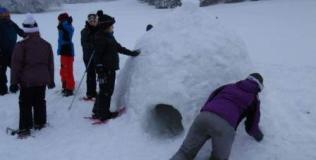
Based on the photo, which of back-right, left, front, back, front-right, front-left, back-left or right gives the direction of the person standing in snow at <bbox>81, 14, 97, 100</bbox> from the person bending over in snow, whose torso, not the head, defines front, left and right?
left

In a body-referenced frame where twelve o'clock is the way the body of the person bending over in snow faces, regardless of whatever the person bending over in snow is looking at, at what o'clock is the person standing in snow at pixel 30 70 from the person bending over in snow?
The person standing in snow is roughly at 8 o'clock from the person bending over in snow.

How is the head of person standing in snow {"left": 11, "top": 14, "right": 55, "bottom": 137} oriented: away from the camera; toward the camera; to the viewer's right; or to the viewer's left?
away from the camera

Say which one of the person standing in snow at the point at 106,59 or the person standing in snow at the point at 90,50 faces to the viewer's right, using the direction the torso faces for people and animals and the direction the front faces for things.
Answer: the person standing in snow at the point at 106,59

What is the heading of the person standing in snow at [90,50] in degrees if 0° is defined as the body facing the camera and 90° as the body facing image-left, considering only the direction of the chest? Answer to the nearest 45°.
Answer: approximately 0°

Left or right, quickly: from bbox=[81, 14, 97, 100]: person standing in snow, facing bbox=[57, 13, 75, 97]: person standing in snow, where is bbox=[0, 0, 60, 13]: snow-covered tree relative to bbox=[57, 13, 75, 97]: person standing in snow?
right

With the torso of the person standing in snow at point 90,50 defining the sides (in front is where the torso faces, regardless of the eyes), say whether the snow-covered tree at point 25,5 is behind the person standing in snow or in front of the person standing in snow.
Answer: behind

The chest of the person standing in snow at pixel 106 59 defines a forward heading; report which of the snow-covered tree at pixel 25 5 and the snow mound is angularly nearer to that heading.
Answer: the snow mound

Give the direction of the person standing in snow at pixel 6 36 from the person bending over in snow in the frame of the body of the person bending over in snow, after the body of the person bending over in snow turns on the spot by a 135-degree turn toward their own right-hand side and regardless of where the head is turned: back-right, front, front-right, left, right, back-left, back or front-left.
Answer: back-right

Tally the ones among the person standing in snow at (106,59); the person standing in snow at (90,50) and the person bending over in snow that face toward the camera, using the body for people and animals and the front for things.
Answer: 1

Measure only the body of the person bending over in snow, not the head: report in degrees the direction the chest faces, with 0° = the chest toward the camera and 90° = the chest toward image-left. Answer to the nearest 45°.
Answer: approximately 225°

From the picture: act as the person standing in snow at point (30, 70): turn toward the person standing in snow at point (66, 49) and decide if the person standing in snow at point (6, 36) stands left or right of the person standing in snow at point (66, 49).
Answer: left

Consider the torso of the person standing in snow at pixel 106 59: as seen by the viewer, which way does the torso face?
to the viewer's right
